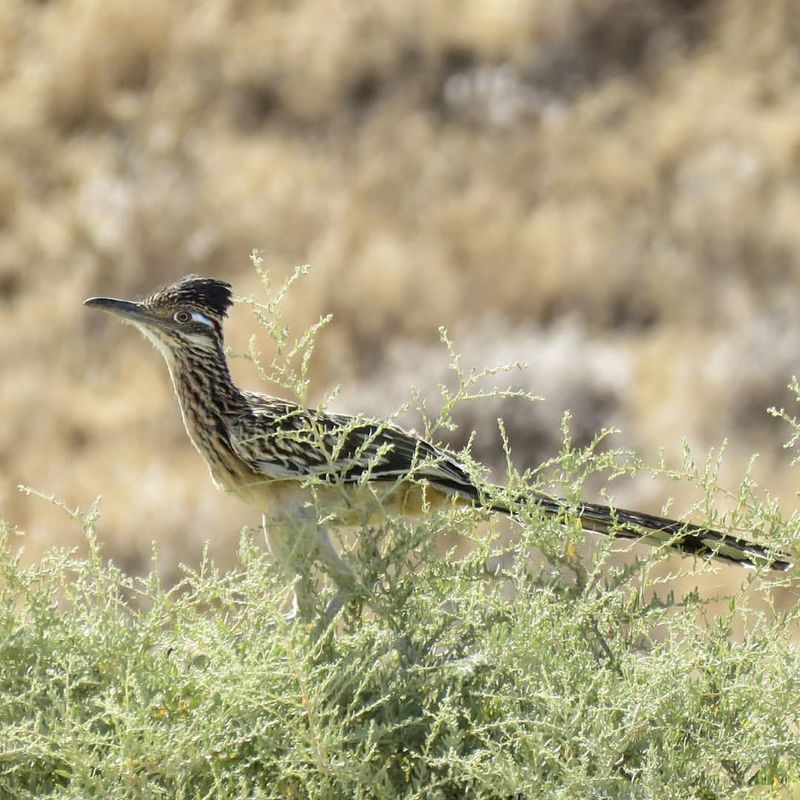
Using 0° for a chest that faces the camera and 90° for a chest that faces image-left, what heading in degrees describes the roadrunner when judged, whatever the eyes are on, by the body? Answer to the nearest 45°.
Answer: approximately 90°
